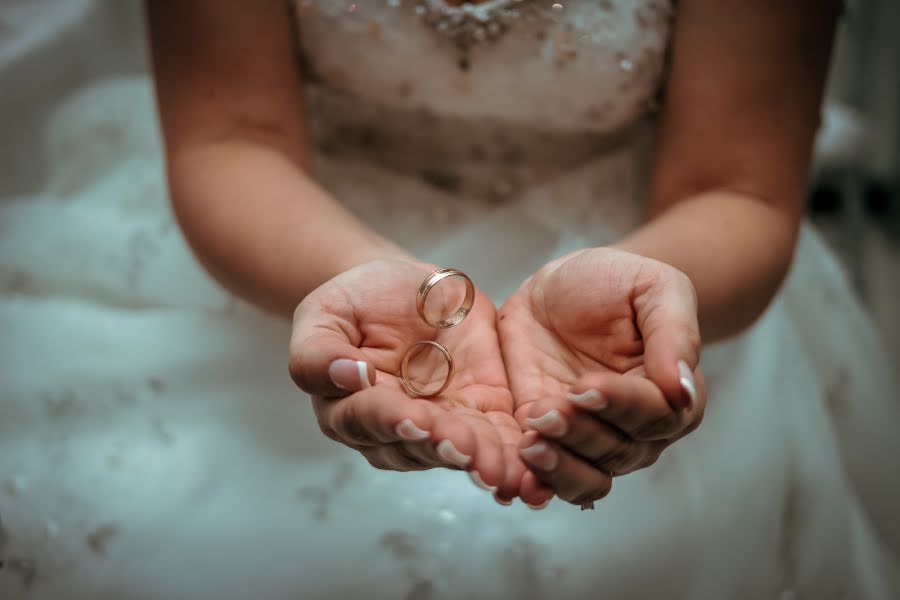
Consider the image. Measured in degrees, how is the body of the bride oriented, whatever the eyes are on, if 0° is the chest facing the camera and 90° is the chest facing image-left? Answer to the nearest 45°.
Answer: approximately 0°
